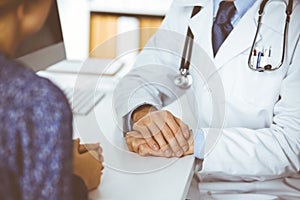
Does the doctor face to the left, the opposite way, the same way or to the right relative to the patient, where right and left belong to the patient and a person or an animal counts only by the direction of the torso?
the opposite way

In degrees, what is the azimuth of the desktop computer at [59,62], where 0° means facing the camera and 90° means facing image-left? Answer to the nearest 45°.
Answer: approximately 315°

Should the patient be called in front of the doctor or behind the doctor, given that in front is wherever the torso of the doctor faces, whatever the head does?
in front

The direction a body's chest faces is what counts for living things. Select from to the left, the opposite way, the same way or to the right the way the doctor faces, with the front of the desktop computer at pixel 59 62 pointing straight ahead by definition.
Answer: to the right

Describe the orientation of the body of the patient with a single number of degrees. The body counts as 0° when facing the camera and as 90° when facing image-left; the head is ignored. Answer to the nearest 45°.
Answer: approximately 225°

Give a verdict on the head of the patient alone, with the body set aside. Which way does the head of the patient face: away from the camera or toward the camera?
away from the camera
